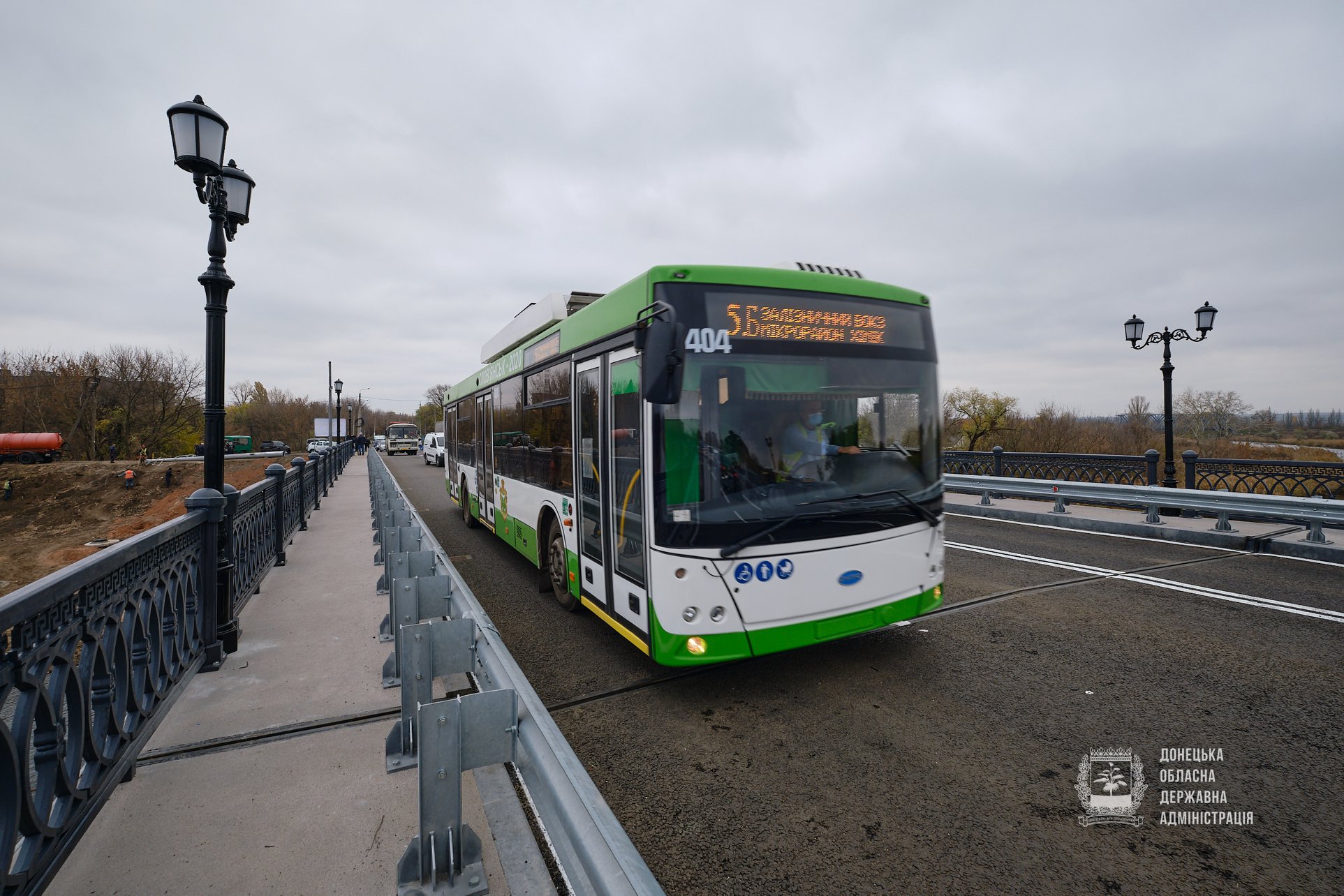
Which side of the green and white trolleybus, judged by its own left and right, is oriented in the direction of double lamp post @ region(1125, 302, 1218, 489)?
left

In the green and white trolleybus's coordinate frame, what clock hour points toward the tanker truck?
The tanker truck is roughly at 6 o'clock from the green and white trolleybus.

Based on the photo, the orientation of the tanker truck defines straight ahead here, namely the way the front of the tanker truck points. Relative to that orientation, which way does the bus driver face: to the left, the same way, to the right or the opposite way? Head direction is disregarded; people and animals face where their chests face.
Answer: to the left

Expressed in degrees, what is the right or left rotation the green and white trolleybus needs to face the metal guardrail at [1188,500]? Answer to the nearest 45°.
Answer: approximately 90° to its left

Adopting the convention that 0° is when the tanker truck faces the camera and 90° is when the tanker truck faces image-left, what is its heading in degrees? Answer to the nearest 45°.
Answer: approximately 90°

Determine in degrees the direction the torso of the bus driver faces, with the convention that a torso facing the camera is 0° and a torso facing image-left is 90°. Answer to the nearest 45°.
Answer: approximately 315°

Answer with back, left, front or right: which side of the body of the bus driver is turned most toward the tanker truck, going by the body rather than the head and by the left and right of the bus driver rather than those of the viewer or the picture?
back

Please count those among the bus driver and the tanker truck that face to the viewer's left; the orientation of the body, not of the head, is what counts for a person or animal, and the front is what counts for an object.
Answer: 1

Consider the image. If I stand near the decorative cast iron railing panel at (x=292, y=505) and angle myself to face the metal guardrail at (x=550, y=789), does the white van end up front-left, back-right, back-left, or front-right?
back-left
